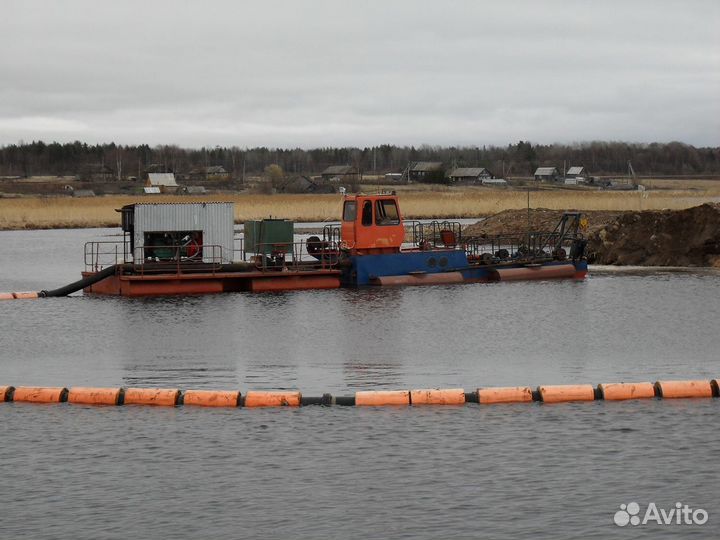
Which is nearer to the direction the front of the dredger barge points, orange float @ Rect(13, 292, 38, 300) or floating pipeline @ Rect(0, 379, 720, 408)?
the floating pipeline

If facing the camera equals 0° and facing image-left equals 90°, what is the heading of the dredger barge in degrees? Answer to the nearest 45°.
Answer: approximately 270°

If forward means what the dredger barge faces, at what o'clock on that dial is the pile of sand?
The pile of sand is roughly at 11 o'clock from the dredger barge.

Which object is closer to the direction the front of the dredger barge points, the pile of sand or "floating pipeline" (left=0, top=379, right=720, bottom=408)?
the pile of sand

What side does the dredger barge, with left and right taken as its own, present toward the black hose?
back

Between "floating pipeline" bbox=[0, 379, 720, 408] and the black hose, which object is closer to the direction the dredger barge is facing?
the floating pipeline

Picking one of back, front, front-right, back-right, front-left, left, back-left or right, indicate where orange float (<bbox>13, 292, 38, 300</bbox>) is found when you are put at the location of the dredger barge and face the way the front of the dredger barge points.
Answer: back

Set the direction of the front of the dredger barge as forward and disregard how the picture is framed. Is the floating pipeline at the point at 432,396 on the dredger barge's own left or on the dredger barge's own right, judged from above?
on the dredger barge's own right
